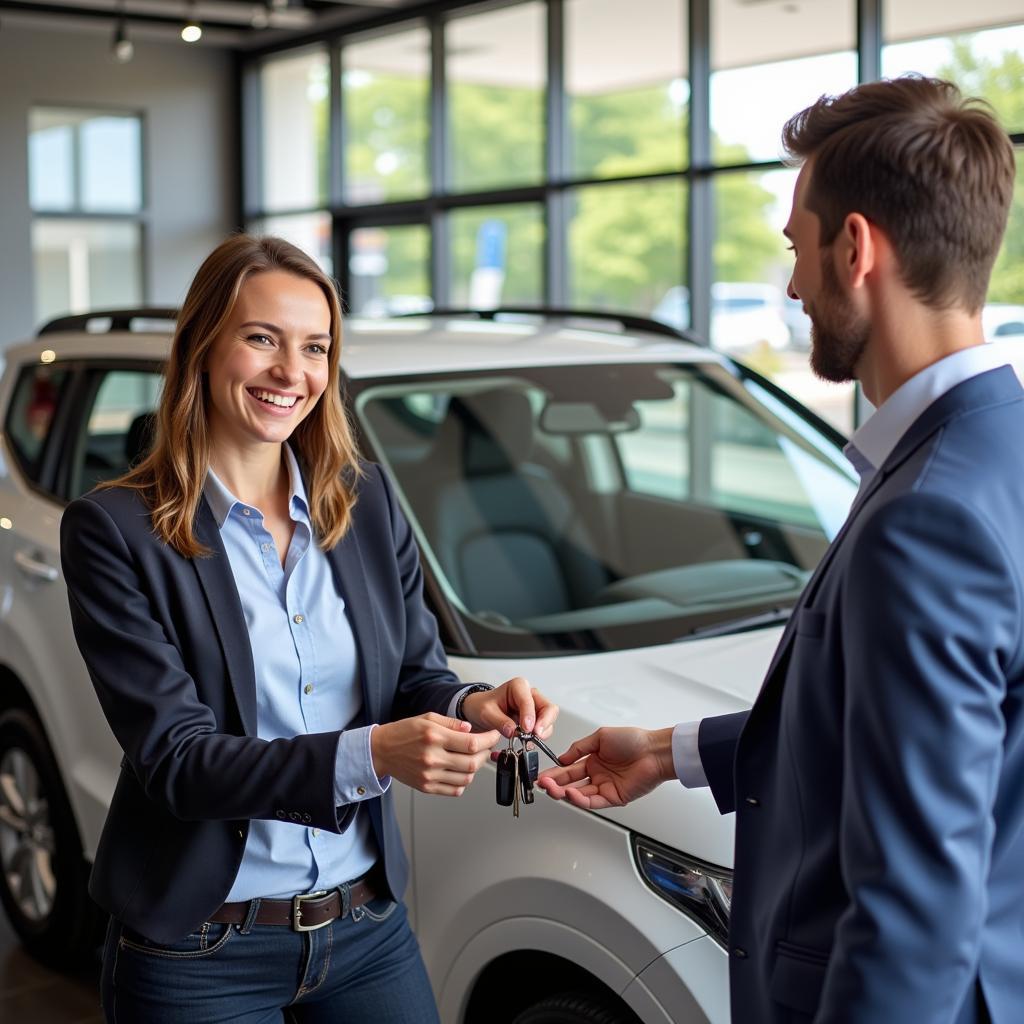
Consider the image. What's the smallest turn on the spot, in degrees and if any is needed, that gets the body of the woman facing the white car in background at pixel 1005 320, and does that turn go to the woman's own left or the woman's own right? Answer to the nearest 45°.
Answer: approximately 90° to the woman's own left

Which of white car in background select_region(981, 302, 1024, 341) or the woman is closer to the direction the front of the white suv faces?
the woman

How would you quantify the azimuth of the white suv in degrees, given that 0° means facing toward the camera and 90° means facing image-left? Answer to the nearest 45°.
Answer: approximately 315°

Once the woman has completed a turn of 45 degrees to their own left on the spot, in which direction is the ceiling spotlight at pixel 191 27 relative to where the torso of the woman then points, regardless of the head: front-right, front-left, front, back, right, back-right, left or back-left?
left

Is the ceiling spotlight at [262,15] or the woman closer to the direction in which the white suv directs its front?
the woman

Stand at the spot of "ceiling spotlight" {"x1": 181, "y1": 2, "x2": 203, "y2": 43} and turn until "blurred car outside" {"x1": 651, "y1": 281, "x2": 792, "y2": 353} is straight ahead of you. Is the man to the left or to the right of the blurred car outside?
right

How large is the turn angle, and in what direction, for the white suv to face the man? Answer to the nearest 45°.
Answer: approximately 45° to its right

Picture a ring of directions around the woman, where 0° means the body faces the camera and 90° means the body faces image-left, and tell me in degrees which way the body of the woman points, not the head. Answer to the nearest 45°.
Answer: approximately 315°

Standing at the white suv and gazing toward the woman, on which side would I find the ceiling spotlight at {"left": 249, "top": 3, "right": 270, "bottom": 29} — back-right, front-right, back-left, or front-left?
back-right
